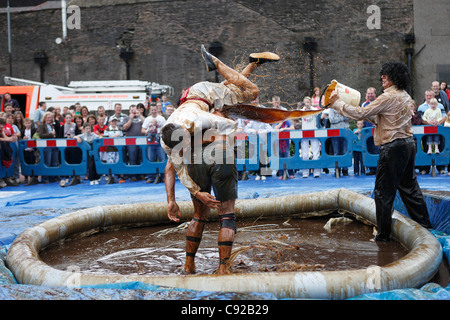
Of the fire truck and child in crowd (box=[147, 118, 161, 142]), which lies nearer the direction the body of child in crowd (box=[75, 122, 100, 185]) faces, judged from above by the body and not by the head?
the child in crowd

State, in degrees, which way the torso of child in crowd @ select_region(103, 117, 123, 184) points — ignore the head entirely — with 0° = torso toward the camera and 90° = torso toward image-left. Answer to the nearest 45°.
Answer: approximately 0°

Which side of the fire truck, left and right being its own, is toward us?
left

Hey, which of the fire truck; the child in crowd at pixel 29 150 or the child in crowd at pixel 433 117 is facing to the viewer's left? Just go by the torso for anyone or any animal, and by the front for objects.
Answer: the fire truck

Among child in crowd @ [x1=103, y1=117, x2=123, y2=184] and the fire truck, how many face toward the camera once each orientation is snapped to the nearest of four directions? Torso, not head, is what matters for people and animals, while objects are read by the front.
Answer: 1

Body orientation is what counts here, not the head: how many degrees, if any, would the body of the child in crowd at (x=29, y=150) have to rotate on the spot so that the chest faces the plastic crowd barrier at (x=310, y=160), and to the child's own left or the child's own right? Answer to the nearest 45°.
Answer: approximately 45° to the child's own left

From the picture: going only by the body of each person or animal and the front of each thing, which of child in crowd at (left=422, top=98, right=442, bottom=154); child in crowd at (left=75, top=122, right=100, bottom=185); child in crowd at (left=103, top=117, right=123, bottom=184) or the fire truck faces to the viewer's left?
the fire truck

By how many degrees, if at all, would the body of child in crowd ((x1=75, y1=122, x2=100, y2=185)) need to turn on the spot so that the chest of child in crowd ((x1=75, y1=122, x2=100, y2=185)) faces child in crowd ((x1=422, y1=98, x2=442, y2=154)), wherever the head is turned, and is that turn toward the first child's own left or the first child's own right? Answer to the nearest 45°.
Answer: approximately 90° to the first child's own left

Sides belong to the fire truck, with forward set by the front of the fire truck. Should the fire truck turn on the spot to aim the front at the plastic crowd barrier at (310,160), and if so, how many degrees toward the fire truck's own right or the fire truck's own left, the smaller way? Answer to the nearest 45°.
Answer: approximately 135° to the fire truck's own left

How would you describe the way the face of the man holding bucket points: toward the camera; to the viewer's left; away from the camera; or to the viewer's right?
to the viewer's left
